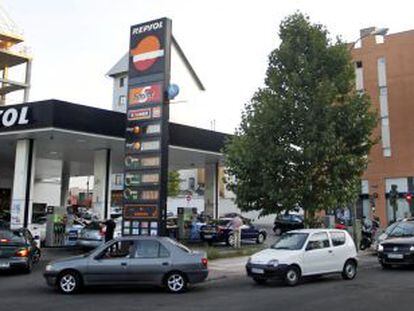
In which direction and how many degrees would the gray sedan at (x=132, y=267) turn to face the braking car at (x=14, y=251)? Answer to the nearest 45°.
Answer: approximately 45° to its right

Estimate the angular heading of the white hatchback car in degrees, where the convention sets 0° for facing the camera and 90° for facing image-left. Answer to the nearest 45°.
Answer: approximately 45°

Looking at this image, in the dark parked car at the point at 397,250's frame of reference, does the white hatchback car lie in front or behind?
in front

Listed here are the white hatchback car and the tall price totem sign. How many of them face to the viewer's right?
0

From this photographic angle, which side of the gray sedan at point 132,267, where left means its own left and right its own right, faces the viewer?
left

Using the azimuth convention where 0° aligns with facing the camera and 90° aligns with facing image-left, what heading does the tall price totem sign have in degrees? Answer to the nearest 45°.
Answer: approximately 45°

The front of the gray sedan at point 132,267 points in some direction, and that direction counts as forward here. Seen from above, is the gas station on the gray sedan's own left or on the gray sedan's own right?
on the gray sedan's own right

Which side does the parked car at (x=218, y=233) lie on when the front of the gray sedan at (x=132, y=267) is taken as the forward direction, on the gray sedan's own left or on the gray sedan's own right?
on the gray sedan's own right
